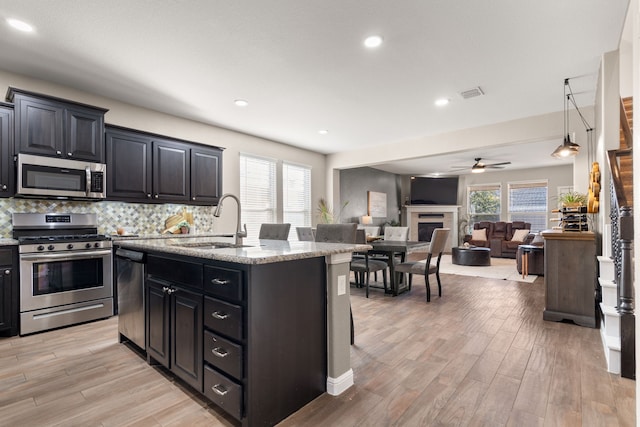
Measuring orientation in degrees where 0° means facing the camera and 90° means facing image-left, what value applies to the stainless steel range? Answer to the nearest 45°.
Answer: approximately 315°

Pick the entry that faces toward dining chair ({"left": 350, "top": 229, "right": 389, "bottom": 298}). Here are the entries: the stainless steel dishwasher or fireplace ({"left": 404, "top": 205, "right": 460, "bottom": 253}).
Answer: the fireplace

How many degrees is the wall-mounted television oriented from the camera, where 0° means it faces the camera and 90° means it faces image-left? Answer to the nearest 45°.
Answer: approximately 0°

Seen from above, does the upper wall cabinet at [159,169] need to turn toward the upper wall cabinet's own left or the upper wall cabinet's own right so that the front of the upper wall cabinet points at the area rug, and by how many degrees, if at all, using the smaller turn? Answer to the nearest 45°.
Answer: approximately 45° to the upper wall cabinet's own left

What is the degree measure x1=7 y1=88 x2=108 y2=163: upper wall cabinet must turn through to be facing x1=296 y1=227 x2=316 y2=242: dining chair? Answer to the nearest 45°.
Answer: approximately 45° to its left

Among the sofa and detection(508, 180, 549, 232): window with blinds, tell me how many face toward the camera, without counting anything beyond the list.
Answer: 2

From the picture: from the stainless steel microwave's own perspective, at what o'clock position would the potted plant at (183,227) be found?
The potted plant is roughly at 10 o'clock from the stainless steel microwave.

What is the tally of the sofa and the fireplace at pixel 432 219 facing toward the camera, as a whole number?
2

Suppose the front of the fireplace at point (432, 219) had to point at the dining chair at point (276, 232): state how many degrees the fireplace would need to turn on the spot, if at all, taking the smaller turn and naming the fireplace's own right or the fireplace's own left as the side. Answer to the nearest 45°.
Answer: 0° — it already faces it

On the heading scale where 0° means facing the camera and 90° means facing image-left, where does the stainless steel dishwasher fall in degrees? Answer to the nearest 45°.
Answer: approximately 45°

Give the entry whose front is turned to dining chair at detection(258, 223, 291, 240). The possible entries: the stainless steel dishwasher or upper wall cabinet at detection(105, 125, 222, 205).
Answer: the upper wall cabinet

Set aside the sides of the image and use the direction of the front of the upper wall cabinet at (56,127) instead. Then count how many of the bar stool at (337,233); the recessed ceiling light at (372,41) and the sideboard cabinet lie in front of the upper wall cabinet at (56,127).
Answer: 3

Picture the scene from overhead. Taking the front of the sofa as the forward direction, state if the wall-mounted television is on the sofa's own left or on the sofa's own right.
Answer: on the sofa's own right
